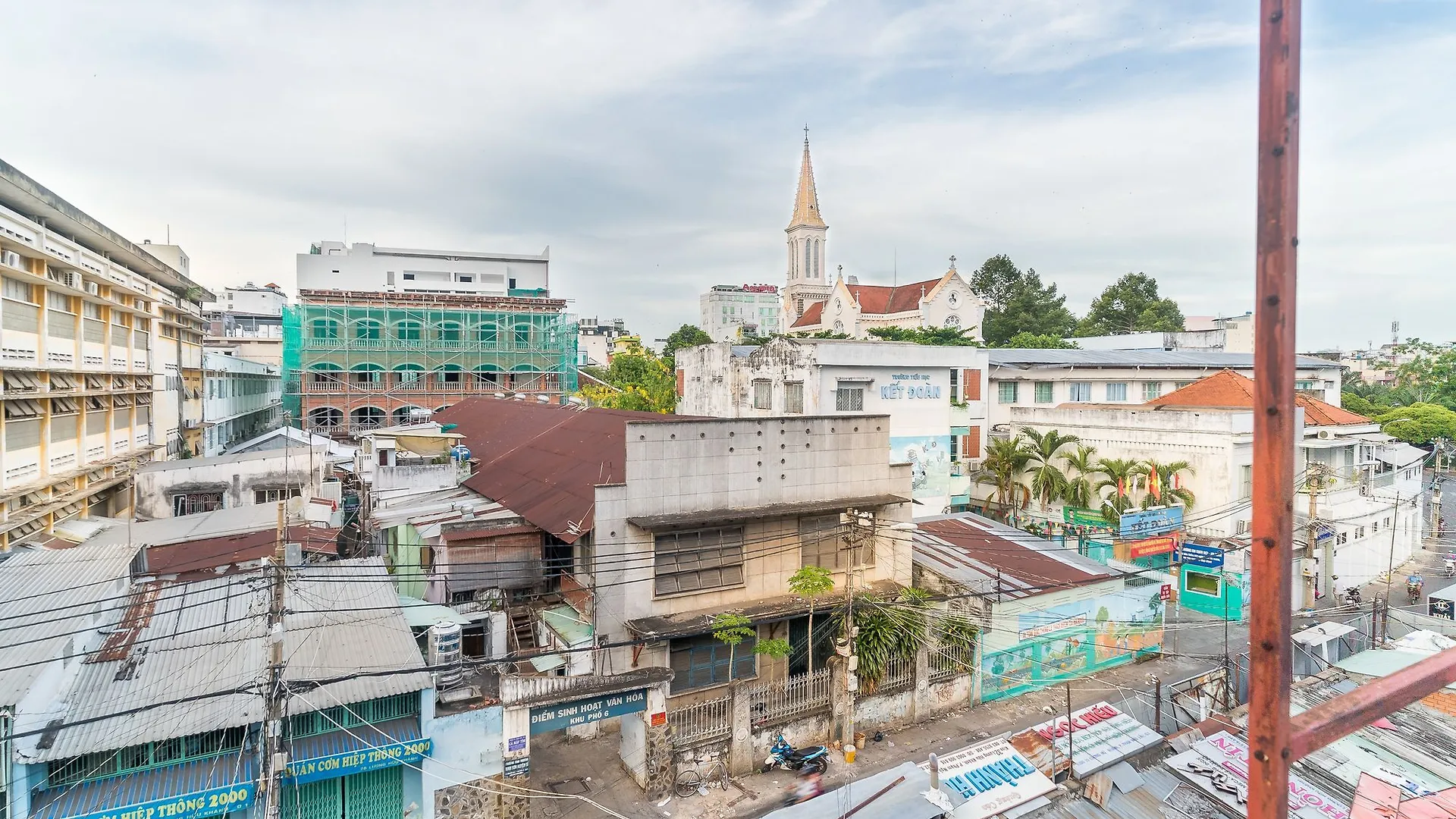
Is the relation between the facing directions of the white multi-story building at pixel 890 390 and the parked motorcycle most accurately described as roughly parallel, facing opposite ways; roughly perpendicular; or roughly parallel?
roughly perpendicular

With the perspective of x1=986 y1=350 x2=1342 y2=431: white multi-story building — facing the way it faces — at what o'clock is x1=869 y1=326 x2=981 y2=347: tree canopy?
The tree canopy is roughly at 4 o'clock from the white multi-story building.

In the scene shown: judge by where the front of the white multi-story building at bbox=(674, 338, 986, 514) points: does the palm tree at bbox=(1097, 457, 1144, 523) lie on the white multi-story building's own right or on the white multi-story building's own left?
on the white multi-story building's own left

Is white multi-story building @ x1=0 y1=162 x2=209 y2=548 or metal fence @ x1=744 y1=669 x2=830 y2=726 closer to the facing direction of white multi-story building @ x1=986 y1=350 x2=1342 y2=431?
the metal fence

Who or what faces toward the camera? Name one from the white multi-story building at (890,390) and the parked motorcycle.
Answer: the white multi-story building

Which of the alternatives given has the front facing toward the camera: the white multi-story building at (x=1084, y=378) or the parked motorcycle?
the white multi-story building

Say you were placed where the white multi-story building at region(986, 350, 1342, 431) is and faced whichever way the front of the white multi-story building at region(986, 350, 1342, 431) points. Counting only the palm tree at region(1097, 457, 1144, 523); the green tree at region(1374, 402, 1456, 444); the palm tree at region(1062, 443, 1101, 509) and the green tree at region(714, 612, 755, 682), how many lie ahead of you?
3

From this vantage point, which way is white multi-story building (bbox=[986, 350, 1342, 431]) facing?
toward the camera

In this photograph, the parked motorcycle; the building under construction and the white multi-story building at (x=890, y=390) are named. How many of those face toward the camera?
2

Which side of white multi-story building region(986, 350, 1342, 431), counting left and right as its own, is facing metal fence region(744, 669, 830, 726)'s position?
front

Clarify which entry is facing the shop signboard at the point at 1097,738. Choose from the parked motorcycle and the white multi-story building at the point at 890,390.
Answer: the white multi-story building

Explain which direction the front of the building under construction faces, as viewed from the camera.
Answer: facing the viewer

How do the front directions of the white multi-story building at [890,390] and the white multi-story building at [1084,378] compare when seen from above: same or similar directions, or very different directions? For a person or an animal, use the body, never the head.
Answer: same or similar directions
